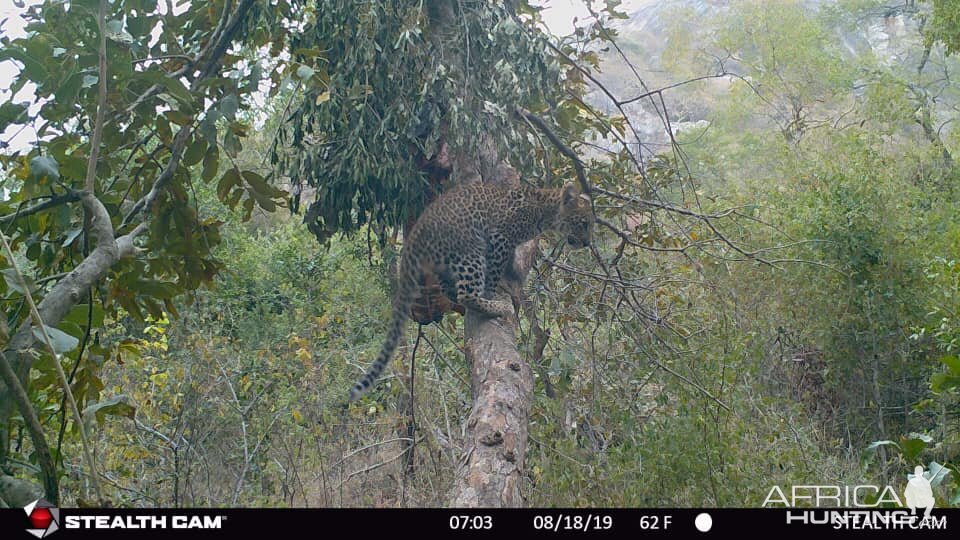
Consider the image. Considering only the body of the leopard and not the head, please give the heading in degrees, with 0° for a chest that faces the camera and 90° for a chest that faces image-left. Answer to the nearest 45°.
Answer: approximately 270°
